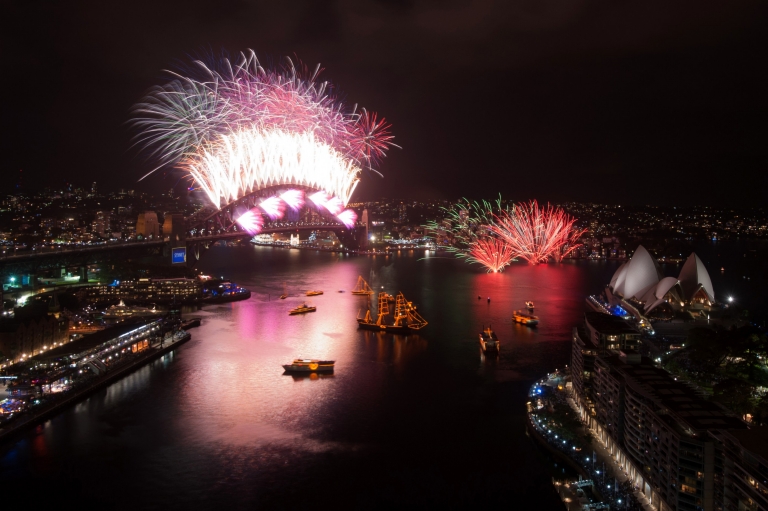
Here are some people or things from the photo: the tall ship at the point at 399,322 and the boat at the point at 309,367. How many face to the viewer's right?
1

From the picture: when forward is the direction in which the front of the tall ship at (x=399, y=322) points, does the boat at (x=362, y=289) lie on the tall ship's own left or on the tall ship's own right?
on the tall ship's own left

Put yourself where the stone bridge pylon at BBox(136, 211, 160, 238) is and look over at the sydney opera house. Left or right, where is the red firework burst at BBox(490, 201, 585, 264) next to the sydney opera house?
left

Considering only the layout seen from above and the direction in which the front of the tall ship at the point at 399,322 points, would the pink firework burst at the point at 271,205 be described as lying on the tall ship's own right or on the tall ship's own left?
on the tall ship's own left

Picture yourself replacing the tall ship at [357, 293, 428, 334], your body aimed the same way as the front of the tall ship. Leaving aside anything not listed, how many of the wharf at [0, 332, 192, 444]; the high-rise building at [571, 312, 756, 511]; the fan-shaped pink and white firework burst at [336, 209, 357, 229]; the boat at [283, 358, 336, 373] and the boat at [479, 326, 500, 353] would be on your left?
1

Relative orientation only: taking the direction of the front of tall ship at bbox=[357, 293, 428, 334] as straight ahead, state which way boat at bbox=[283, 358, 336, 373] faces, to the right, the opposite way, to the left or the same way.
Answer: the opposite way

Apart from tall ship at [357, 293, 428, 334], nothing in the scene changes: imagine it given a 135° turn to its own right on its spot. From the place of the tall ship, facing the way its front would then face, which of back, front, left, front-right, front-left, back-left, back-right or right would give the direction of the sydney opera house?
back-left

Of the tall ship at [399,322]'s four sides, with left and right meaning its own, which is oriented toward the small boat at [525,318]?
front

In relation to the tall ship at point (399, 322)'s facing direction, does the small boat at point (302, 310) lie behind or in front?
behind

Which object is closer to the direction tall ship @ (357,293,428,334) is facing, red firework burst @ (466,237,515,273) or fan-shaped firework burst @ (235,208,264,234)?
the red firework burst

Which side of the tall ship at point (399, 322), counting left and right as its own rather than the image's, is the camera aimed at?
right

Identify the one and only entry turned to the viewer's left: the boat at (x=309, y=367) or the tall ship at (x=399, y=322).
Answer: the boat

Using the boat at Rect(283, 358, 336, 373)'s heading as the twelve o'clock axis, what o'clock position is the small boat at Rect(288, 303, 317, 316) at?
The small boat is roughly at 3 o'clock from the boat.

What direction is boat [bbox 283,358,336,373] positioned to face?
to the viewer's left
